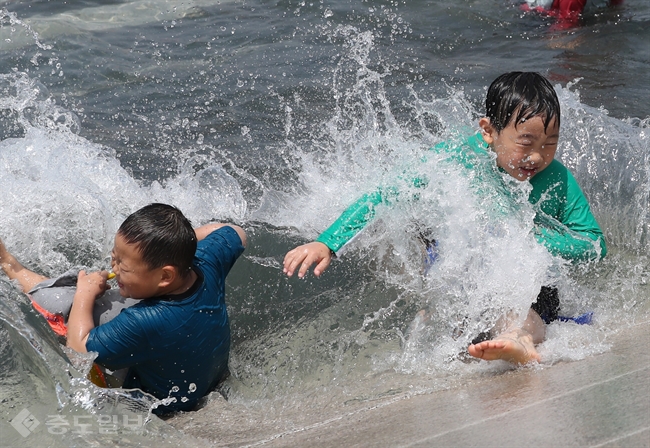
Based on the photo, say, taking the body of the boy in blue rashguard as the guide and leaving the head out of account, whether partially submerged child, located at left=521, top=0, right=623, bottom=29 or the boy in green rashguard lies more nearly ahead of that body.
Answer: the partially submerged child

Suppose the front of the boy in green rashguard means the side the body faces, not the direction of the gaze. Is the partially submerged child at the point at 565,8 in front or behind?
behind

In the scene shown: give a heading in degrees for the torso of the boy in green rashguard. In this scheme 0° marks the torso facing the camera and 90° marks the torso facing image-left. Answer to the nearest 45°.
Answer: approximately 0°

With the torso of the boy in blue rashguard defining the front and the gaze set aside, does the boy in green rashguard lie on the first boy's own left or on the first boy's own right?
on the first boy's own right

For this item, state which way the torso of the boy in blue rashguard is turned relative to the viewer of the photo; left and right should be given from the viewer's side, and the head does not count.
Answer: facing away from the viewer and to the left of the viewer

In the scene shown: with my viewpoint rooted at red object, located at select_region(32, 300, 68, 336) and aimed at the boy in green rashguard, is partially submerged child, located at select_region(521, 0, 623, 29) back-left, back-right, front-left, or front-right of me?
front-left

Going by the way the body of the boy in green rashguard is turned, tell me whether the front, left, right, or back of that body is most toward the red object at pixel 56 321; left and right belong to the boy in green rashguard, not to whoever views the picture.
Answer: right

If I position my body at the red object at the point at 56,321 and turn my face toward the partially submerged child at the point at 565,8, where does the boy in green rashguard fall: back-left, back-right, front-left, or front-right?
front-right

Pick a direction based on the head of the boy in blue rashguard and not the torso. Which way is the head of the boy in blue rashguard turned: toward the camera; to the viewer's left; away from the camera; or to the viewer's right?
to the viewer's left

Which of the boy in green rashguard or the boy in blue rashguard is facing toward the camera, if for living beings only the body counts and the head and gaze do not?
the boy in green rashguard

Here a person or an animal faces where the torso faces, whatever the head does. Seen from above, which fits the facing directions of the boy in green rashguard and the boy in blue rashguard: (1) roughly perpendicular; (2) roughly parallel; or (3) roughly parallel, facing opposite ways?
roughly perpendicular

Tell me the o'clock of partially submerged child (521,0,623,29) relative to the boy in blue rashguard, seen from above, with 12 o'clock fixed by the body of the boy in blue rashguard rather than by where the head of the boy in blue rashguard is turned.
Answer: The partially submerged child is roughly at 3 o'clock from the boy in blue rashguard.

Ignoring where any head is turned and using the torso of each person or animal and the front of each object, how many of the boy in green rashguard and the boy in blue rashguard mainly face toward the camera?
1
